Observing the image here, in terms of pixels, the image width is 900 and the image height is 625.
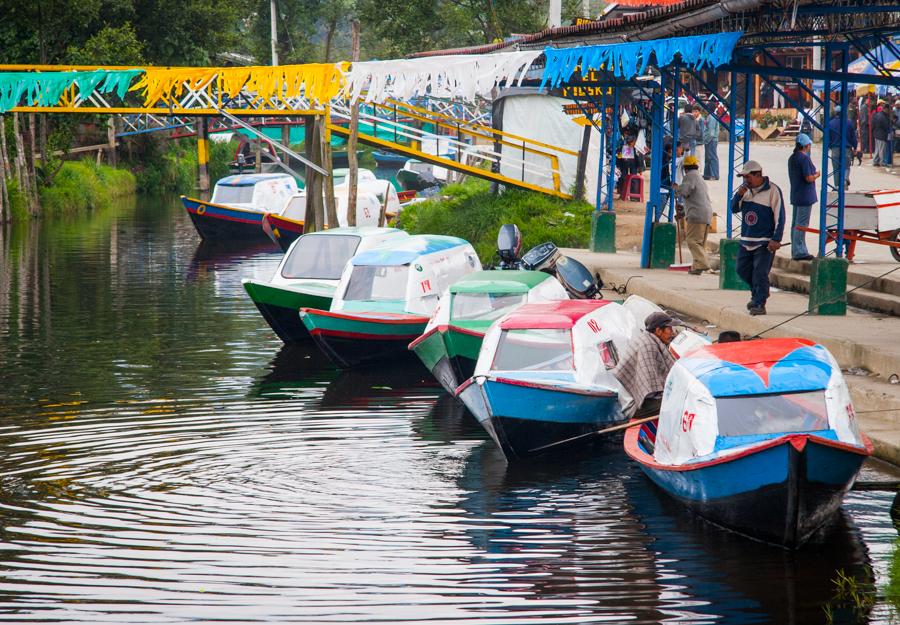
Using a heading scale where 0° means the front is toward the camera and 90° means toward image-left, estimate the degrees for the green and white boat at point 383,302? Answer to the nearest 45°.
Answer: approximately 45°

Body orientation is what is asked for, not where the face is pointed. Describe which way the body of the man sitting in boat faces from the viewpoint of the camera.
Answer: to the viewer's right

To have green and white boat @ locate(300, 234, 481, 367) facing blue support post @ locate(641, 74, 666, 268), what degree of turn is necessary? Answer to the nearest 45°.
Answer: approximately 180°

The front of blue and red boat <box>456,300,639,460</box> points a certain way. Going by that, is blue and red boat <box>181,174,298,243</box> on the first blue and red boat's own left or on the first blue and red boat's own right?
on the first blue and red boat's own right

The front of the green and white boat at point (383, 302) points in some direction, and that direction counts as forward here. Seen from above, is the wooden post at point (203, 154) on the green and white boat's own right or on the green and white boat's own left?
on the green and white boat's own right

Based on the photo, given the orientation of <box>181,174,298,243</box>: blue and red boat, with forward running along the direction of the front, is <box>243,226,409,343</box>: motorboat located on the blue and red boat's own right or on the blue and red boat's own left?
on the blue and red boat's own left

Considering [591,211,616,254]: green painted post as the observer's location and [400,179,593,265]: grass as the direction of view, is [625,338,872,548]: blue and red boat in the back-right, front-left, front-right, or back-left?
back-left

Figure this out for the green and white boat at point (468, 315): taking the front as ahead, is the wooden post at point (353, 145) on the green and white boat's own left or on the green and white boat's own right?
on the green and white boat's own right
